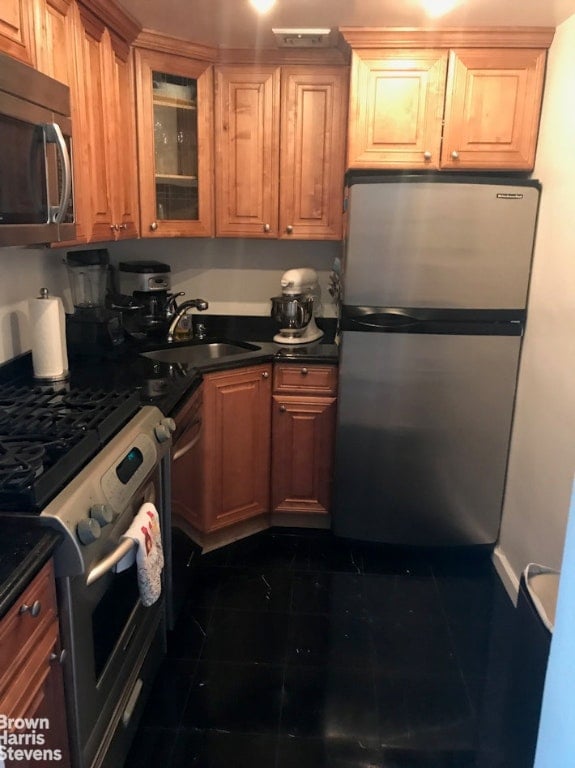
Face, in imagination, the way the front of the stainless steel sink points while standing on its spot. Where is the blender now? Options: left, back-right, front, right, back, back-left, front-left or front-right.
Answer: right

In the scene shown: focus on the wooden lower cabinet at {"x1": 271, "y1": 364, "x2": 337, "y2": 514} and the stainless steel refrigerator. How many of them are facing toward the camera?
2

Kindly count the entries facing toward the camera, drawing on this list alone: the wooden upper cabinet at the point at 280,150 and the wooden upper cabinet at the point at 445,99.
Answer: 2

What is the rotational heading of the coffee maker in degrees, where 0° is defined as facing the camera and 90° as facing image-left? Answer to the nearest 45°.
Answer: approximately 315°

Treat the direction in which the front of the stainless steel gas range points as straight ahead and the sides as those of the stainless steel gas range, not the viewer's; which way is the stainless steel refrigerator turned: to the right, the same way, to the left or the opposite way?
to the right

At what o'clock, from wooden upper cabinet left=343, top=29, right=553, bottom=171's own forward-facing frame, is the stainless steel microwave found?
The stainless steel microwave is roughly at 1 o'clock from the wooden upper cabinet.

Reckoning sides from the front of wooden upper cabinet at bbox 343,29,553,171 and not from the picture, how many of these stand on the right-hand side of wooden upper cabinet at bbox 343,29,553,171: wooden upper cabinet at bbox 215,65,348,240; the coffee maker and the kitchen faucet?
3

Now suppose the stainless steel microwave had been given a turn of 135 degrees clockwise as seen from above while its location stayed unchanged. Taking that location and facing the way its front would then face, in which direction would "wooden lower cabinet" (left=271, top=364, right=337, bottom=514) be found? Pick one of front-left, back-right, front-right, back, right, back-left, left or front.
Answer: back-right

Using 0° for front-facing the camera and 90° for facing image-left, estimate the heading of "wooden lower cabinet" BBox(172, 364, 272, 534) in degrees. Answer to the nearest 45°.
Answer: approximately 315°
